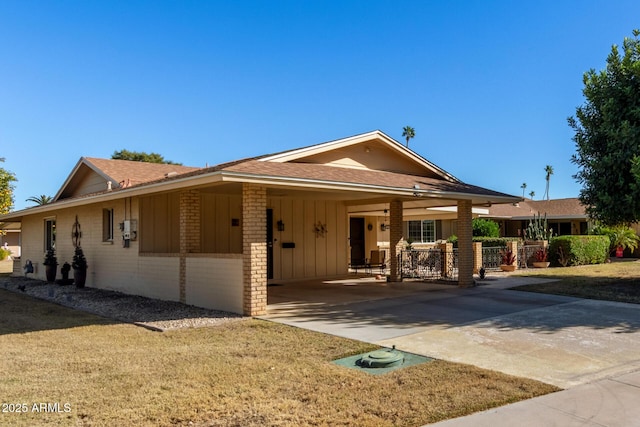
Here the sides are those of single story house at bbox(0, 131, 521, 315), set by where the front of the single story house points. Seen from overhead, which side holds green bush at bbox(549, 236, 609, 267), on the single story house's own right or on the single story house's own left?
on the single story house's own left

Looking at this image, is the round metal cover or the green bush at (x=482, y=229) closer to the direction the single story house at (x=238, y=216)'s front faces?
the round metal cover

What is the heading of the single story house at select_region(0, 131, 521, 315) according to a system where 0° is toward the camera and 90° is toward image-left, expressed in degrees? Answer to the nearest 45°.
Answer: approximately 315°

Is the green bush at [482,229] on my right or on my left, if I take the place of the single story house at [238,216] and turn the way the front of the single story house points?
on my left

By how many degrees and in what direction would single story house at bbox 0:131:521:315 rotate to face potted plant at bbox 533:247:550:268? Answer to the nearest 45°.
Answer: approximately 90° to its left

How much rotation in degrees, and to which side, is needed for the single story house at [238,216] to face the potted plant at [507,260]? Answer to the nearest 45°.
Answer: approximately 90° to its left
